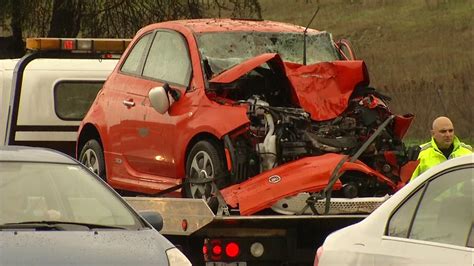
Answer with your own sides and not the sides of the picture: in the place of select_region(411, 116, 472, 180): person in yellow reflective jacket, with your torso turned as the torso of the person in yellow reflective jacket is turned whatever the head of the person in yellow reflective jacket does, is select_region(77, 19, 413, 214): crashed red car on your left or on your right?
on your right

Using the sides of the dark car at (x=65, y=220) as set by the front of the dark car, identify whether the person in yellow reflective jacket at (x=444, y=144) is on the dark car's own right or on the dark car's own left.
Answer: on the dark car's own left

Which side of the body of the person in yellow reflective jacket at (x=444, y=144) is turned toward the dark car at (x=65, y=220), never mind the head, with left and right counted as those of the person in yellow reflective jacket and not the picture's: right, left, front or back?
right

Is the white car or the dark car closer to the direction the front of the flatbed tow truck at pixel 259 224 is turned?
the dark car

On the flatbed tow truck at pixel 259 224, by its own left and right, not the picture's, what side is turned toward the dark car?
left

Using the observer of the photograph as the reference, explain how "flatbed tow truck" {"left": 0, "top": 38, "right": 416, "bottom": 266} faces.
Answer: facing away from the viewer and to the left of the viewer

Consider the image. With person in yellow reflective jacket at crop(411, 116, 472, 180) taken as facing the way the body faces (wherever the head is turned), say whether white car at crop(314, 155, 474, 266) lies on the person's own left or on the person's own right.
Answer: on the person's own right
